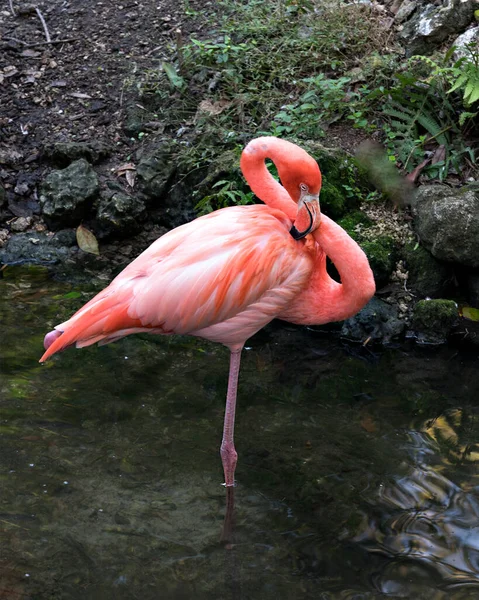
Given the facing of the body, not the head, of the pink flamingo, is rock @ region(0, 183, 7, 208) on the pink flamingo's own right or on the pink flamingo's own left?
on the pink flamingo's own left

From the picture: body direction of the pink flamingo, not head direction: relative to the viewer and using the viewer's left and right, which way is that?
facing to the right of the viewer

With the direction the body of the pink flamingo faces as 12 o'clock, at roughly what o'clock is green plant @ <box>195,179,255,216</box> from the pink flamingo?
The green plant is roughly at 9 o'clock from the pink flamingo.

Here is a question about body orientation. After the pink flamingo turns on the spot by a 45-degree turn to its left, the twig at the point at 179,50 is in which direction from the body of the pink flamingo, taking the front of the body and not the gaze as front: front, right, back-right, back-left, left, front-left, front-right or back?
front-left

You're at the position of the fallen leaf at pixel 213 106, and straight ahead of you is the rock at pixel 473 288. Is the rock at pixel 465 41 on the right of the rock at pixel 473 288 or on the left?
left

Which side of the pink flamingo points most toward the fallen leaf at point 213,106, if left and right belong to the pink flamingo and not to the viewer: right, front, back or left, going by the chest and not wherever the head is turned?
left

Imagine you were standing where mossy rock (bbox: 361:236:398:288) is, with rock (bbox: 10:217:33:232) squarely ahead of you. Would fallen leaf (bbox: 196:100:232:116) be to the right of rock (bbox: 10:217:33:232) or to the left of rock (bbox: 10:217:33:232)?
right

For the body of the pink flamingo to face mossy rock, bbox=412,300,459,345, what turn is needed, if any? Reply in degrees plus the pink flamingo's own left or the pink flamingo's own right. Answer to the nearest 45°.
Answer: approximately 45° to the pink flamingo's own left

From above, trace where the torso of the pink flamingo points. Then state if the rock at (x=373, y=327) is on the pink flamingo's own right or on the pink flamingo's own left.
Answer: on the pink flamingo's own left

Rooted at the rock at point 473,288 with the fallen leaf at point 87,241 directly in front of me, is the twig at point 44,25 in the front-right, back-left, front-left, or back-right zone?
front-right

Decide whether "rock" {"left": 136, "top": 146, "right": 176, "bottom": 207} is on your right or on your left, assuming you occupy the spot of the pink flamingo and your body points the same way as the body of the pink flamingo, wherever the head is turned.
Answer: on your left
